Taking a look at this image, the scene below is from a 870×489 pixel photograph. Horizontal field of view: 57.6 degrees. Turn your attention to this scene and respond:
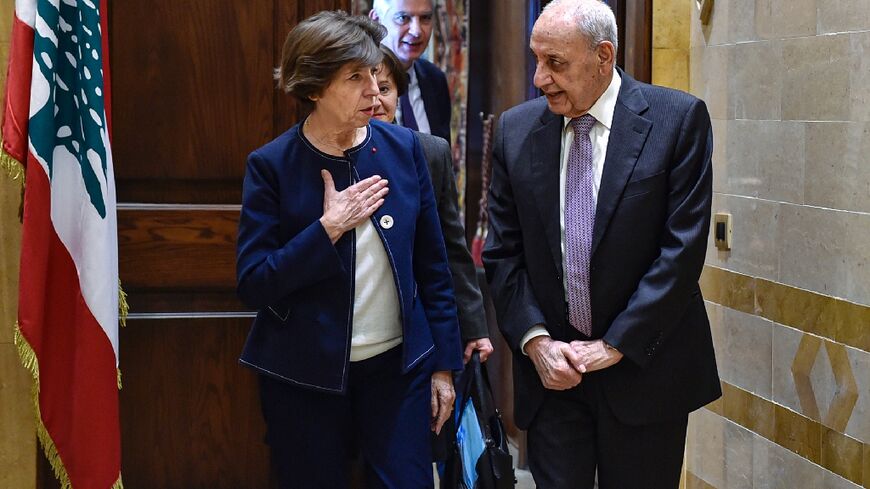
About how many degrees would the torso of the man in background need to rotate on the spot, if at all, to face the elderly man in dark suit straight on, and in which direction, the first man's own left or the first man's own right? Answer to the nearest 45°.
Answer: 0° — they already face them

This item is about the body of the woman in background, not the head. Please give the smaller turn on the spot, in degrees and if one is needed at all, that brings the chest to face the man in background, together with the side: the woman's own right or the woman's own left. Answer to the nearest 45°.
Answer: approximately 180°

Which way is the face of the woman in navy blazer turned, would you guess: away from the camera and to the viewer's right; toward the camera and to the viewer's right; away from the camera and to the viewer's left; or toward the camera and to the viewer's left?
toward the camera and to the viewer's right

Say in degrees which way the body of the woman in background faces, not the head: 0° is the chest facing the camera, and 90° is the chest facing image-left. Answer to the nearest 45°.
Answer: approximately 0°

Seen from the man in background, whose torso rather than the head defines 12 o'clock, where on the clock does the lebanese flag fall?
The lebanese flag is roughly at 1 o'clock from the man in background.

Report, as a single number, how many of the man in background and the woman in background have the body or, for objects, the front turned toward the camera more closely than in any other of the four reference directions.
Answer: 2

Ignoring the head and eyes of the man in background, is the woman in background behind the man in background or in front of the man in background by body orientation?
in front

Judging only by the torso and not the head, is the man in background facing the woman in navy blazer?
yes

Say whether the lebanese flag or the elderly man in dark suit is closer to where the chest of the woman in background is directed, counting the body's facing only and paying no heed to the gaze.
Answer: the elderly man in dark suit

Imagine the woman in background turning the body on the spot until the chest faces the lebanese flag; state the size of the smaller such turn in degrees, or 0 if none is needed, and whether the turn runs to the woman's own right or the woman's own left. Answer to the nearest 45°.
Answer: approximately 90° to the woman's own right

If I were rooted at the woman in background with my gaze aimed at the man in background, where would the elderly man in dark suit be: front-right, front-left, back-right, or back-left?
back-right
